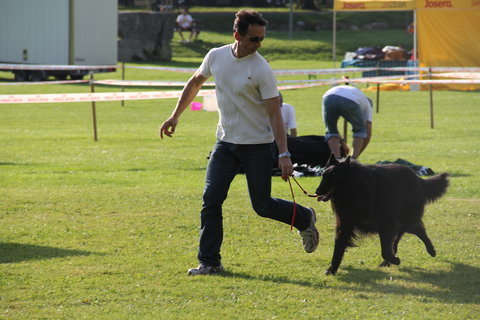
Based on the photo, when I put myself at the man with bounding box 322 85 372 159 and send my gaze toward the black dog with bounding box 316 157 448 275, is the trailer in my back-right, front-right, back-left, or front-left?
back-right

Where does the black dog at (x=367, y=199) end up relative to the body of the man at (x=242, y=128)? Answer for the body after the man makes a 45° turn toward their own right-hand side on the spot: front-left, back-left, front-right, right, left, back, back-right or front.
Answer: back

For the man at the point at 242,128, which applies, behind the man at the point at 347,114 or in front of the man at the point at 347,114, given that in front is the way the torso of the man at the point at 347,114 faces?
behind

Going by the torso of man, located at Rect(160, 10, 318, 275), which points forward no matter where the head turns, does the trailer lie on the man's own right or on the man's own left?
on the man's own right

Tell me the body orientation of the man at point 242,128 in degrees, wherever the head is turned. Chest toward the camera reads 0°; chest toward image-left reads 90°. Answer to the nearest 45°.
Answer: approximately 45°
